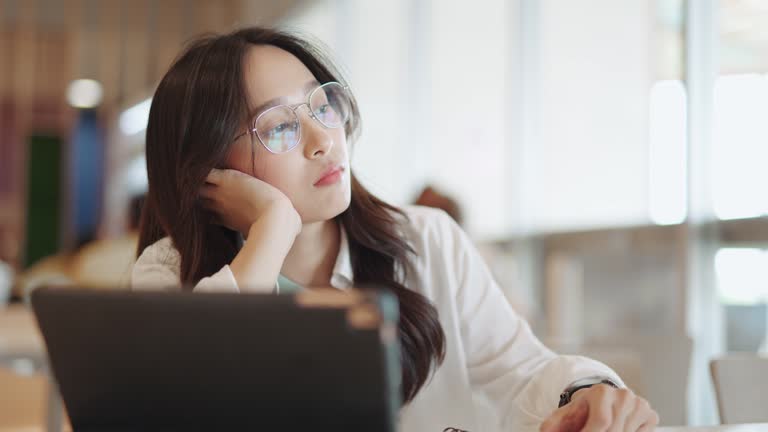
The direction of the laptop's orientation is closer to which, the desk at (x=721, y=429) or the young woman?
the young woman

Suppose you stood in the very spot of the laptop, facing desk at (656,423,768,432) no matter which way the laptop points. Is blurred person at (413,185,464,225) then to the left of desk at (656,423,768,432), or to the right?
left

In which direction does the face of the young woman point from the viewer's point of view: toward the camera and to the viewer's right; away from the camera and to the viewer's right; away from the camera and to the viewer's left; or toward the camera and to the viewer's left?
toward the camera and to the viewer's right

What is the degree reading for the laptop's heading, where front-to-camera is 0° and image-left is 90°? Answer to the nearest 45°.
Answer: approximately 180°

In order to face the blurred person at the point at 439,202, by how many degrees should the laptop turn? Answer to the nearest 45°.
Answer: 0° — it already faces them

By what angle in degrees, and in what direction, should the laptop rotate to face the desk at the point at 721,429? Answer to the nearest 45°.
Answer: approximately 45° to its right

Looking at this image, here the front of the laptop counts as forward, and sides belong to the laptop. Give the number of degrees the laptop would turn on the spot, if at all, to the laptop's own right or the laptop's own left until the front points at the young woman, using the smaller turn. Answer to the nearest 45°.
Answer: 0° — it already faces them

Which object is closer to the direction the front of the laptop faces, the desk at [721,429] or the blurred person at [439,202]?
the blurred person
